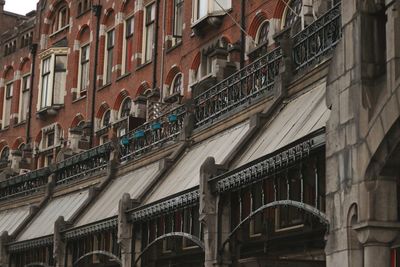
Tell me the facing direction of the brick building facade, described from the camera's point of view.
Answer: facing the viewer and to the left of the viewer
